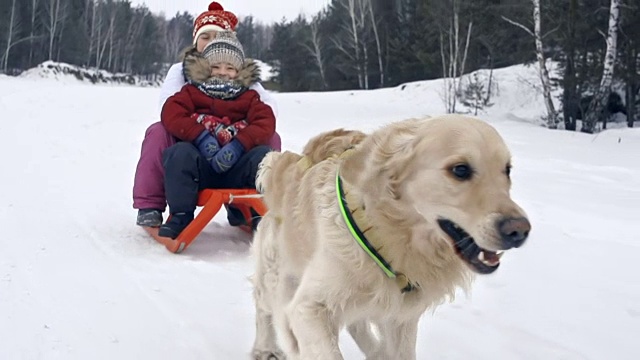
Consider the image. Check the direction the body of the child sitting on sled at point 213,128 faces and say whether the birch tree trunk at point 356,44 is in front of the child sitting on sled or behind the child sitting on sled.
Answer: behind

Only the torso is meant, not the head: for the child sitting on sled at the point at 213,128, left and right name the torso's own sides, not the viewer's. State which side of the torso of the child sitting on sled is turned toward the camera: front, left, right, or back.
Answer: front

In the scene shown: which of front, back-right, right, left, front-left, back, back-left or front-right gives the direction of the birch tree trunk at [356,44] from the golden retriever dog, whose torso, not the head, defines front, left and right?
back-left

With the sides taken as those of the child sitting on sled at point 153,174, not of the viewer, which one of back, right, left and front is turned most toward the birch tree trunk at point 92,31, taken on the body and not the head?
back

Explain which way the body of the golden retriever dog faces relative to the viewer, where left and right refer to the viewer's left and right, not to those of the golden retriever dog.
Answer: facing the viewer and to the right of the viewer

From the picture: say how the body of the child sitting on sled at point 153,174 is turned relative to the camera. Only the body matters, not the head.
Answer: toward the camera

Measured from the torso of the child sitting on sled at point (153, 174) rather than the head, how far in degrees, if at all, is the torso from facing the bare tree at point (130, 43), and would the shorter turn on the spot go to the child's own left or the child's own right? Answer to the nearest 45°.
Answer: approximately 180°

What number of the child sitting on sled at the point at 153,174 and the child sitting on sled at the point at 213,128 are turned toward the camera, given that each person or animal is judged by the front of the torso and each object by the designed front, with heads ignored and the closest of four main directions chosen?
2

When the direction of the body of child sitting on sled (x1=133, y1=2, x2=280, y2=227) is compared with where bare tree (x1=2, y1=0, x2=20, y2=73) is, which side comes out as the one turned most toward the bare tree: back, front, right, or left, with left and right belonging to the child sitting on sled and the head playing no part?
back
